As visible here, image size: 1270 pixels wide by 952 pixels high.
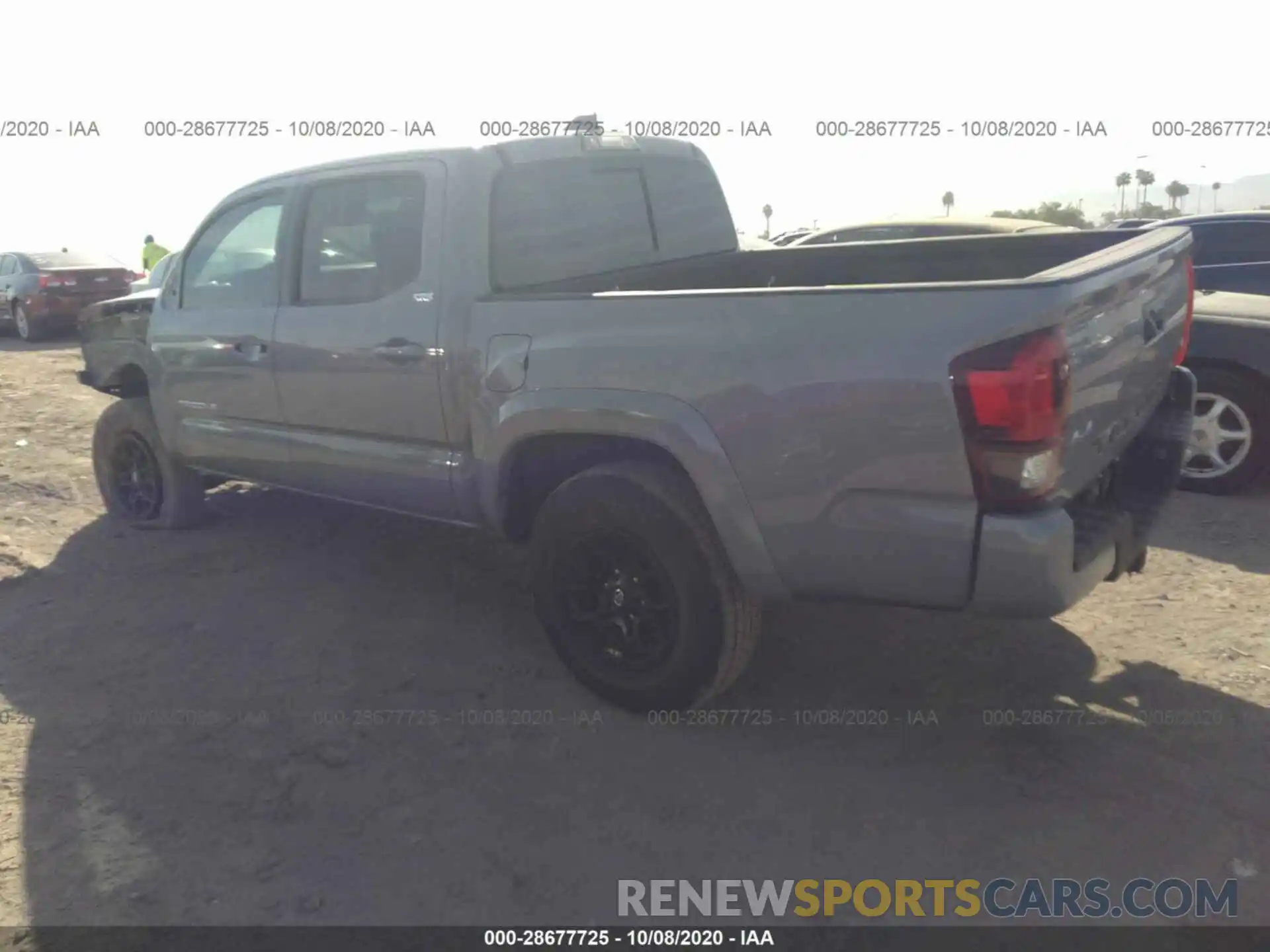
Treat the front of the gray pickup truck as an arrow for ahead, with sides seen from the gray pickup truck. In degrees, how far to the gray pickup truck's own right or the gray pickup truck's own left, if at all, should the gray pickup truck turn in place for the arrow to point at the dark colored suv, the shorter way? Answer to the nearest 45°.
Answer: approximately 90° to the gray pickup truck's own right

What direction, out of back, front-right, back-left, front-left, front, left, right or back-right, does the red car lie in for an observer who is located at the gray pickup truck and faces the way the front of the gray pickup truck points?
front

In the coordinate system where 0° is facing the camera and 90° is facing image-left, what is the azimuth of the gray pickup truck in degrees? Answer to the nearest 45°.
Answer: approximately 135°

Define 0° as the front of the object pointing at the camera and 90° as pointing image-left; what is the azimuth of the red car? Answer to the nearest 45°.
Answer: approximately 135°

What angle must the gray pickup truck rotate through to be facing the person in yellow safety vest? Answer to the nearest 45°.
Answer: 0° — it already faces them

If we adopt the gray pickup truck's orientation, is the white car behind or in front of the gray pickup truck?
in front

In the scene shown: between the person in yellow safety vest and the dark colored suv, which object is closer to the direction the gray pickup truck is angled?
the person in yellow safety vest

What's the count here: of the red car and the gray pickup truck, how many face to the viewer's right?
0

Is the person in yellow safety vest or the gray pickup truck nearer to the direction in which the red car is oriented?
the person in yellow safety vest

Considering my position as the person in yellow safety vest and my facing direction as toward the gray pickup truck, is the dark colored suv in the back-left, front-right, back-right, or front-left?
front-left
